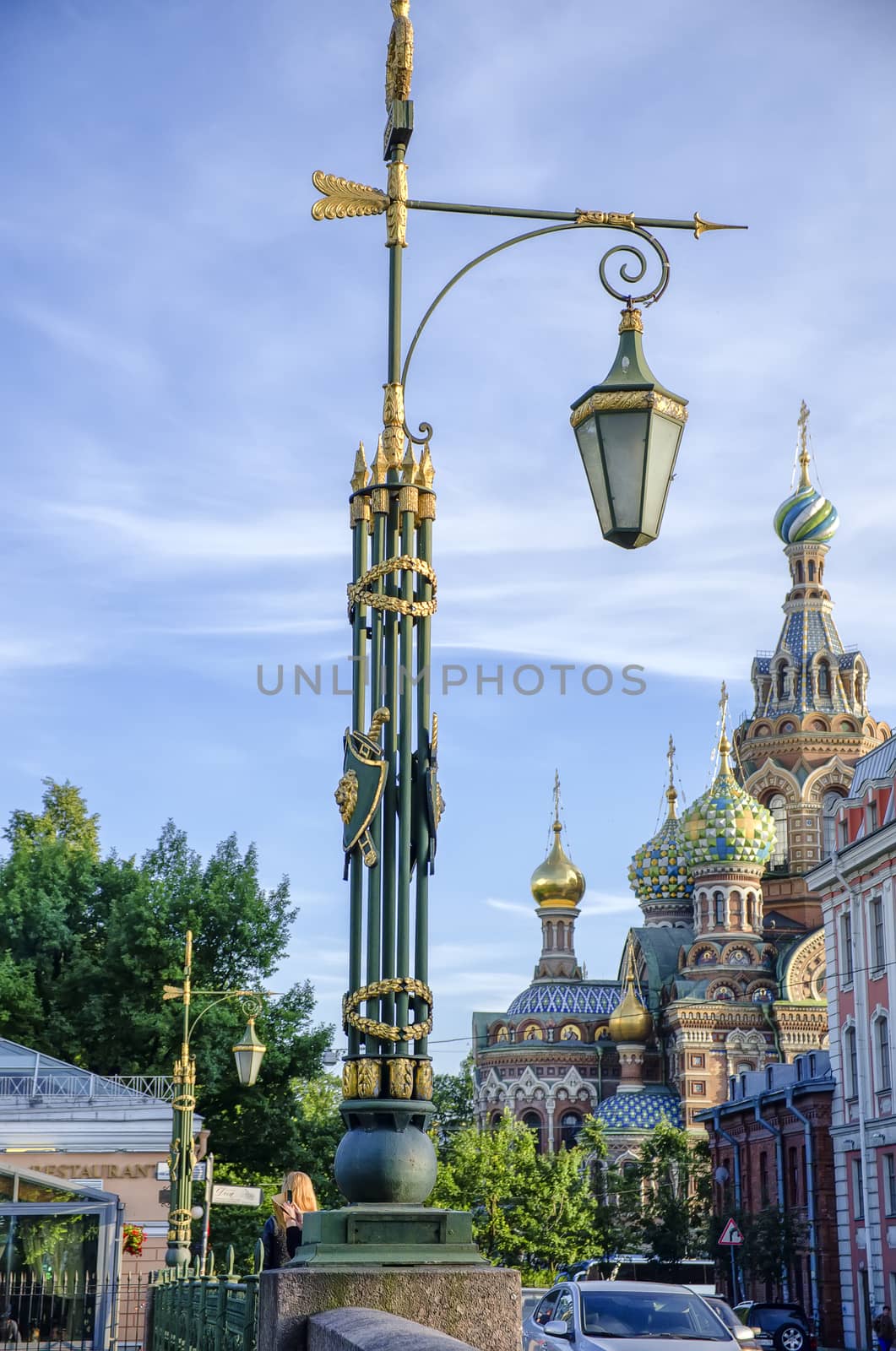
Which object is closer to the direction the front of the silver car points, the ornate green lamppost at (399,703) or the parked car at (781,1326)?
the ornate green lamppost

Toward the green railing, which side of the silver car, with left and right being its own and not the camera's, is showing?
right

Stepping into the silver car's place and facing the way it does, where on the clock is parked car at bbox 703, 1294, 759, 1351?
The parked car is roughly at 8 o'clock from the silver car.

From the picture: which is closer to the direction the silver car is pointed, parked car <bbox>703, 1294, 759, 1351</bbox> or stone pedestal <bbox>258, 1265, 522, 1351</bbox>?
the stone pedestal

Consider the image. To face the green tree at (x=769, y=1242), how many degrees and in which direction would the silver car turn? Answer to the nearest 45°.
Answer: approximately 135° to its left

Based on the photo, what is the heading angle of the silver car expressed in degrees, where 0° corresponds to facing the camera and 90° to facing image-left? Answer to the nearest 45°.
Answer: approximately 315°

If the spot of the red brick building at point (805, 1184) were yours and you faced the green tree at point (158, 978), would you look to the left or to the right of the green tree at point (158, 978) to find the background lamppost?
left

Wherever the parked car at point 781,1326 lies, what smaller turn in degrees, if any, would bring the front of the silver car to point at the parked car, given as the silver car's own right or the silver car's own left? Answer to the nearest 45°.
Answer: approximately 135° to the silver car's own left

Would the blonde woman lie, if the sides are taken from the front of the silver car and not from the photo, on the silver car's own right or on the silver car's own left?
on the silver car's own right
